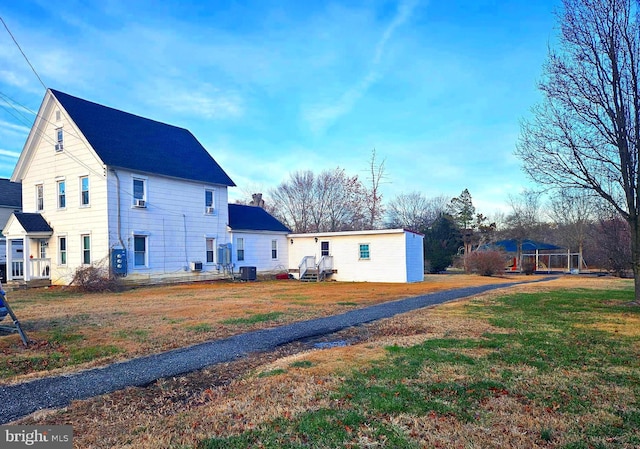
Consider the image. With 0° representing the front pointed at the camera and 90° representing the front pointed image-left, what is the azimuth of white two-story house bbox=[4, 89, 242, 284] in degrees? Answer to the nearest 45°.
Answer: approximately 45°

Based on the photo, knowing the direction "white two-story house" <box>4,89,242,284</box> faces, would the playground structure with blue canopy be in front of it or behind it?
behind

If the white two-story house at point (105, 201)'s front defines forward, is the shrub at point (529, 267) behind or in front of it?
behind

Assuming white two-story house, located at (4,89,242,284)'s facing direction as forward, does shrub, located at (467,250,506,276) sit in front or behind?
behind

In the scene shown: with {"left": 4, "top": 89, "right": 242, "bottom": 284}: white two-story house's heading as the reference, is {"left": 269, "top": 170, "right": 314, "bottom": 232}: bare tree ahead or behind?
behind

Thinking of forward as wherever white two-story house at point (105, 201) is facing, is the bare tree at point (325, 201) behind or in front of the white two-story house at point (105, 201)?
behind

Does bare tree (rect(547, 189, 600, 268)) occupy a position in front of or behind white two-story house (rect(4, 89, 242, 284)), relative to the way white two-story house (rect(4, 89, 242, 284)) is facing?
behind
